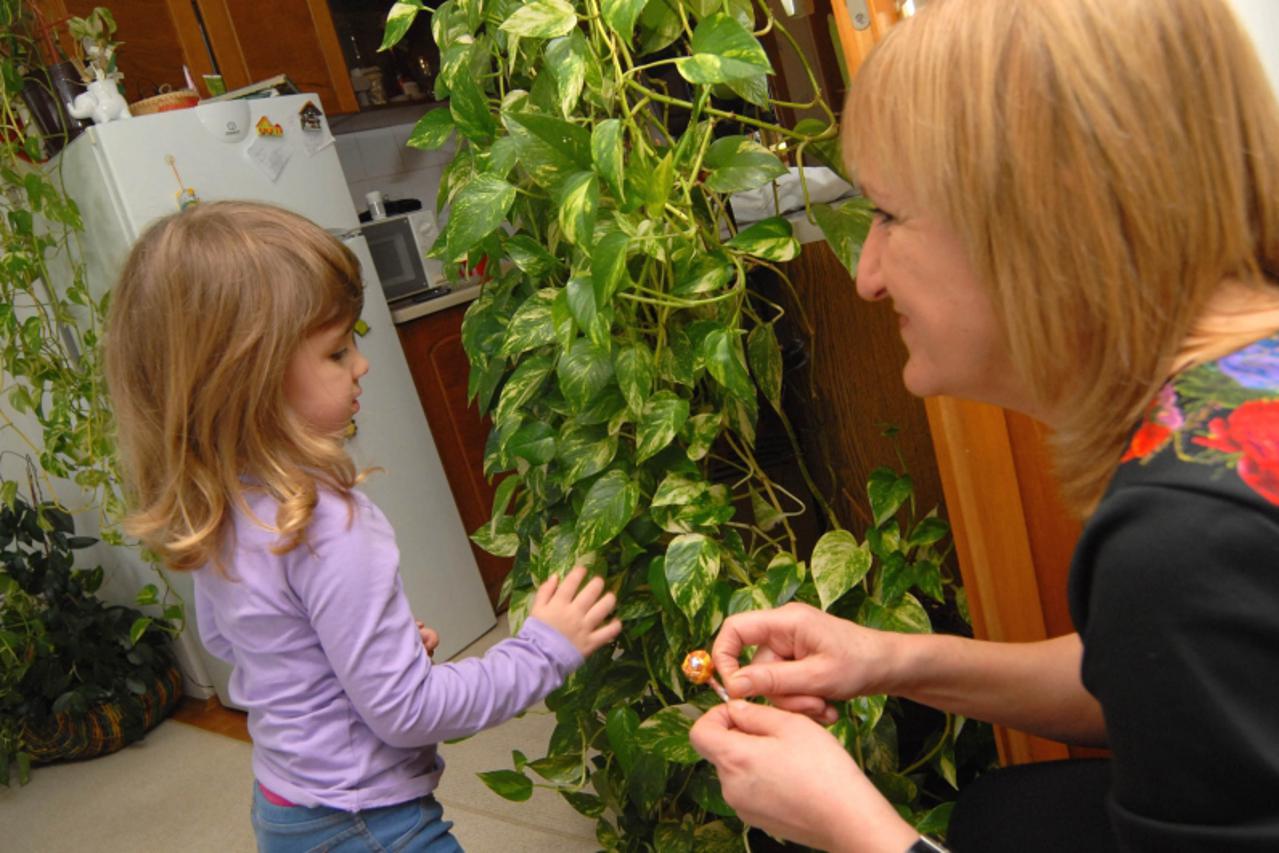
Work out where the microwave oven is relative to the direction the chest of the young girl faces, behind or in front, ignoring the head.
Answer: in front

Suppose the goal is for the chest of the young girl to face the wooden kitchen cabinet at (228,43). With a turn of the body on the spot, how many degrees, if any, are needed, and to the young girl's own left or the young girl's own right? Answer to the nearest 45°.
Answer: approximately 45° to the young girl's own left

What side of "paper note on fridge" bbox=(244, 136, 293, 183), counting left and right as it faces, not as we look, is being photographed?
front

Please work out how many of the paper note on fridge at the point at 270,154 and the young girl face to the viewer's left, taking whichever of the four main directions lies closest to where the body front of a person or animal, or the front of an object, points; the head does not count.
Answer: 0

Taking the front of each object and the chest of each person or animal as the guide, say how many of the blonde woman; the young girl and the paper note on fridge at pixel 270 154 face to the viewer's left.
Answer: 1

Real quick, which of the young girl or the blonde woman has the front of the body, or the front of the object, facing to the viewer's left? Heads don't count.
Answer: the blonde woman

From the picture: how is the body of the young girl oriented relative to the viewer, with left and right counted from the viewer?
facing away from the viewer and to the right of the viewer

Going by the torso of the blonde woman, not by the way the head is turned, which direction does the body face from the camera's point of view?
to the viewer's left

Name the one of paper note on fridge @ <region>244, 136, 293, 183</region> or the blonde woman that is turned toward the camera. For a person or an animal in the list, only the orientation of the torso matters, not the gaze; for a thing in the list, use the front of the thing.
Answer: the paper note on fridge

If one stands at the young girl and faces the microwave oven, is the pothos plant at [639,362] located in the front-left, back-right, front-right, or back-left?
front-right

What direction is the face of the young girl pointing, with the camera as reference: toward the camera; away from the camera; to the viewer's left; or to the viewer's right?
to the viewer's right

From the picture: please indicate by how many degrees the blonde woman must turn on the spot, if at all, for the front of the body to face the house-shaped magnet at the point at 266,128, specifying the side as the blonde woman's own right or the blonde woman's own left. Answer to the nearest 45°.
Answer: approximately 45° to the blonde woman's own right

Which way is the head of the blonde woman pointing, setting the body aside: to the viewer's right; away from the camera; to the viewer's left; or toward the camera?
to the viewer's left
